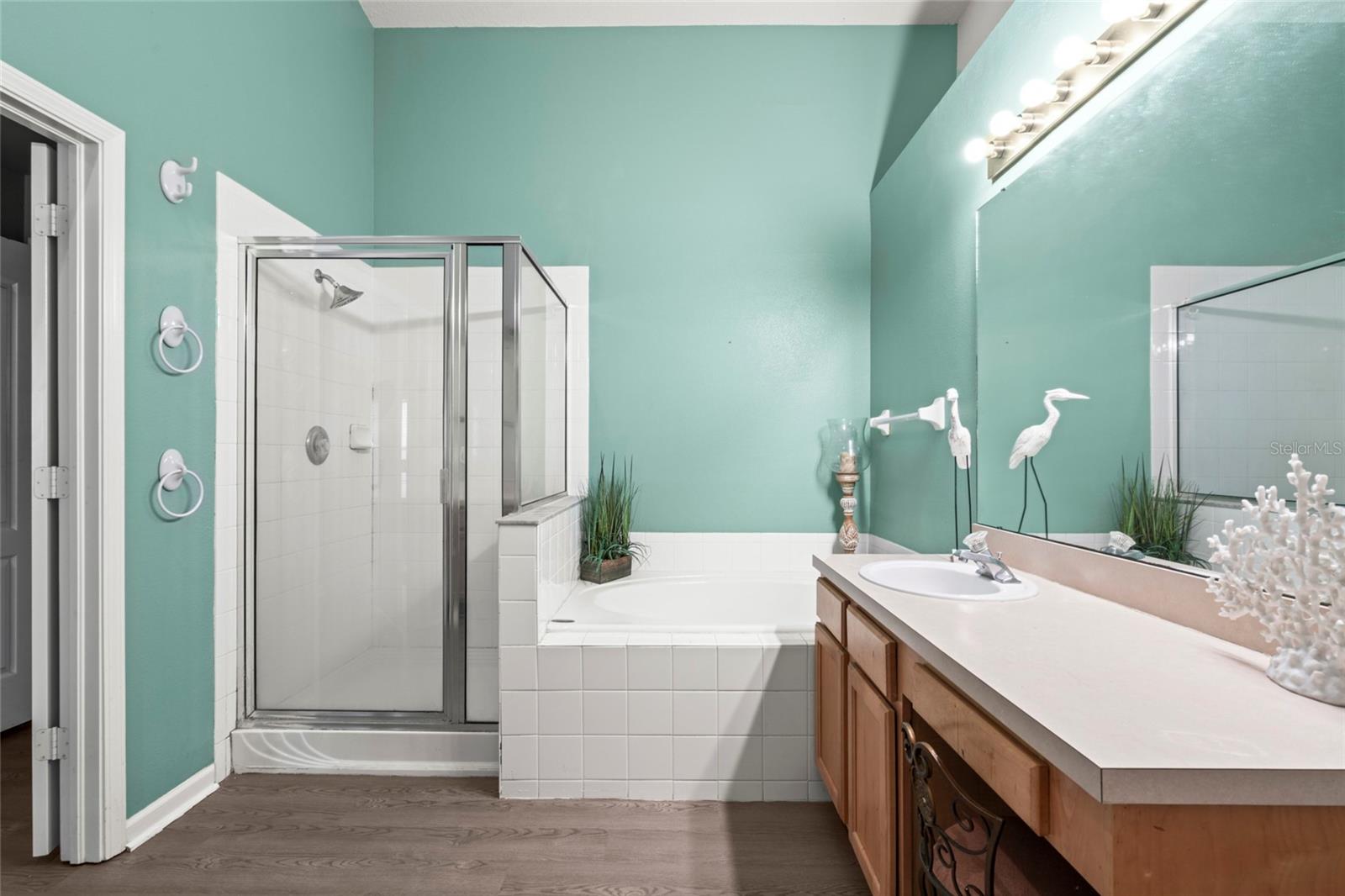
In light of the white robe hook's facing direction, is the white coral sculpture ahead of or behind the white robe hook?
ahead

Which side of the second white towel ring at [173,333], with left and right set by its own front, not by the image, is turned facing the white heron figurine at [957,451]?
front

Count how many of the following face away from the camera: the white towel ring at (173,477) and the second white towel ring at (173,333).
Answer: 0

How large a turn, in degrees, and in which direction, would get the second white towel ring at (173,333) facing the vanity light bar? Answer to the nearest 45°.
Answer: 0° — it already faces it

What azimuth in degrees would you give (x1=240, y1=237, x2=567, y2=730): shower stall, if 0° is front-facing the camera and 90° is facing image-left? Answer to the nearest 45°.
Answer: approximately 0°

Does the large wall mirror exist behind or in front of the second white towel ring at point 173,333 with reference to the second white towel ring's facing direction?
in front

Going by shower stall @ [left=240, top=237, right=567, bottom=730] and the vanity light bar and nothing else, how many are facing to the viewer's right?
0

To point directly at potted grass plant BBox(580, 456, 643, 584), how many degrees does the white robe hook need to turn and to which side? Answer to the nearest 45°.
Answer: approximately 45° to its left

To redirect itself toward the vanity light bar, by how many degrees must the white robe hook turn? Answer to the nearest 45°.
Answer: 0° — it already faces it

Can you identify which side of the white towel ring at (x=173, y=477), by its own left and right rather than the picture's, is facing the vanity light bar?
front

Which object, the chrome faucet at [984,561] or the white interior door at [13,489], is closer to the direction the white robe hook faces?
the chrome faucet
